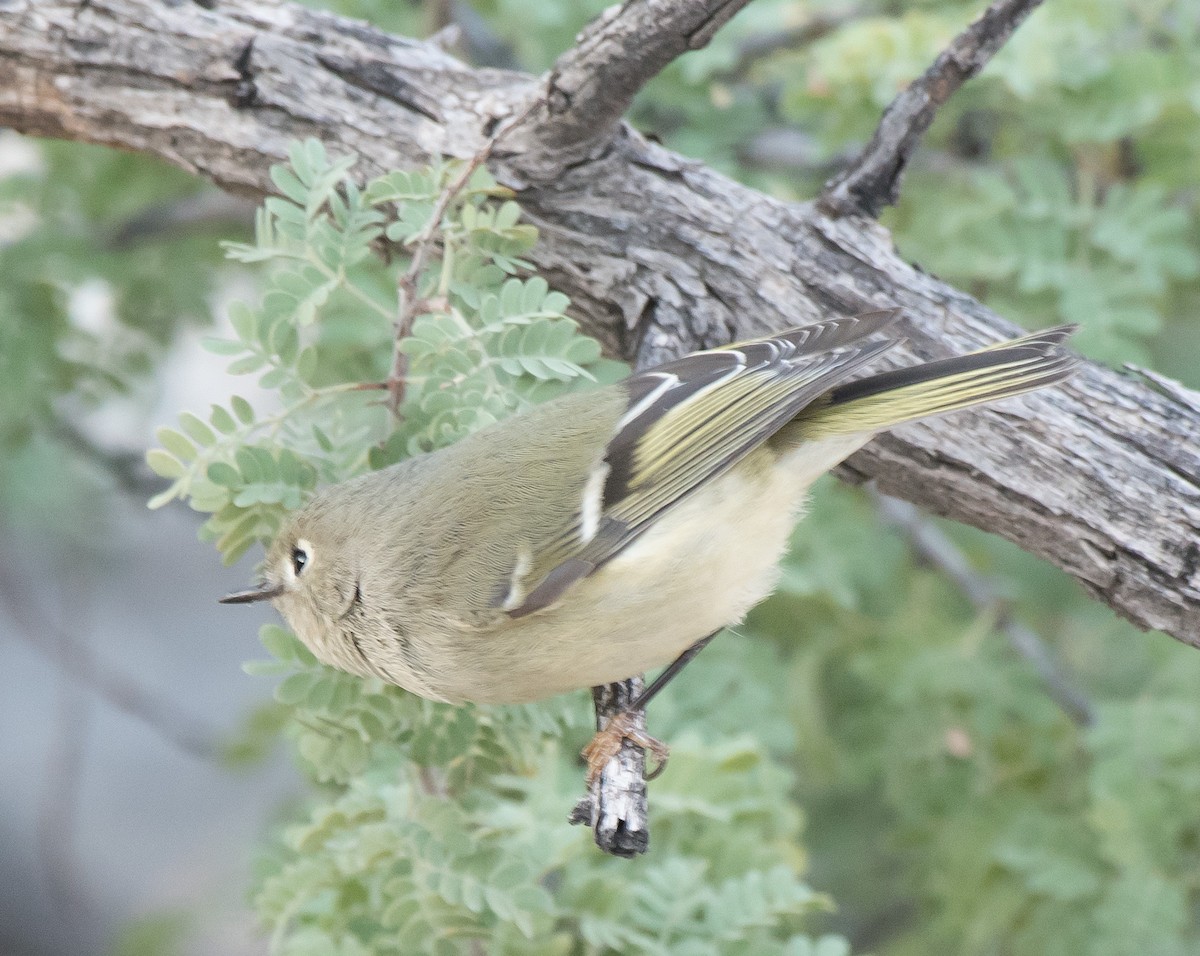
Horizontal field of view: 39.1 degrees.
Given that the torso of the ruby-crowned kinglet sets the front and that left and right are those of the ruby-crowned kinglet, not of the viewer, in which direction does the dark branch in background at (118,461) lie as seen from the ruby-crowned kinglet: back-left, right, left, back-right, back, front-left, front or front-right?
front-right

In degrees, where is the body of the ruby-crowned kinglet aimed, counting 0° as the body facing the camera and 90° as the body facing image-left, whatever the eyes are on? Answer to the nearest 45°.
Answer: approximately 90°

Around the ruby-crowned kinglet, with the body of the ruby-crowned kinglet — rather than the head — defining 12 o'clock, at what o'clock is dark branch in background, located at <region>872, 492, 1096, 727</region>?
The dark branch in background is roughly at 4 o'clock from the ruby-crowned kinglet.

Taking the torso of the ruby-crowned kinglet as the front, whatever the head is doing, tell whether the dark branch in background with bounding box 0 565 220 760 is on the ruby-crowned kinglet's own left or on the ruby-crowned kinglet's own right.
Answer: on the ruby-crowned kinglet's own right
